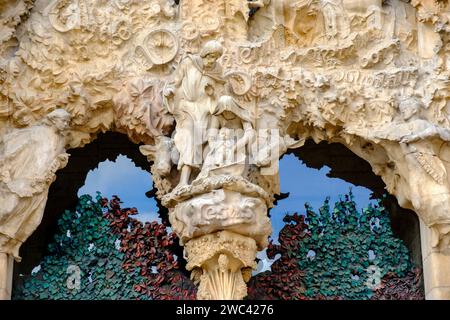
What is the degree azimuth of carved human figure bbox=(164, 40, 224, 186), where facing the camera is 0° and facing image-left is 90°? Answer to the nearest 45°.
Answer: approximately 315°

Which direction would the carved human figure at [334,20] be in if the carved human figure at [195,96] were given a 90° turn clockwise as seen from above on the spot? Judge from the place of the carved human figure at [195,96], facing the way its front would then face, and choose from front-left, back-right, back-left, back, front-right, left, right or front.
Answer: back-left
